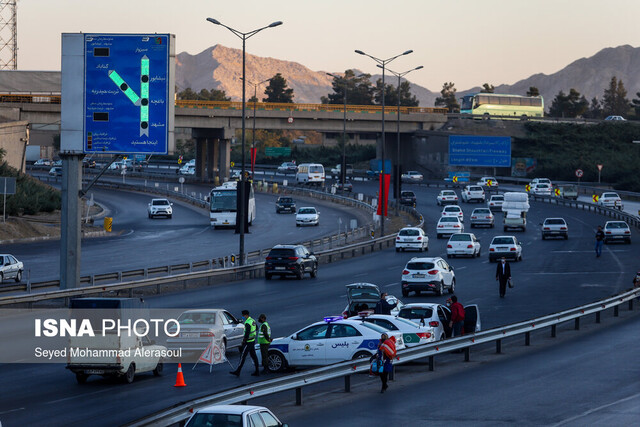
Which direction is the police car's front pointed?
to the viewer's left

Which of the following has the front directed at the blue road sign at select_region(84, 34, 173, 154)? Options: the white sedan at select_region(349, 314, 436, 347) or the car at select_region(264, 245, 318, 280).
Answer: the white sedan

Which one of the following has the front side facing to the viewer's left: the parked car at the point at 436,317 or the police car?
the police car

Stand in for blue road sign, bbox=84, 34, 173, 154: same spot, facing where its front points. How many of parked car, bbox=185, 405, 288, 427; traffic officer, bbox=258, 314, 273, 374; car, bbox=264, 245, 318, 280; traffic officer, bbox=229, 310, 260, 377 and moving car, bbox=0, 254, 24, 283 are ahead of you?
3
